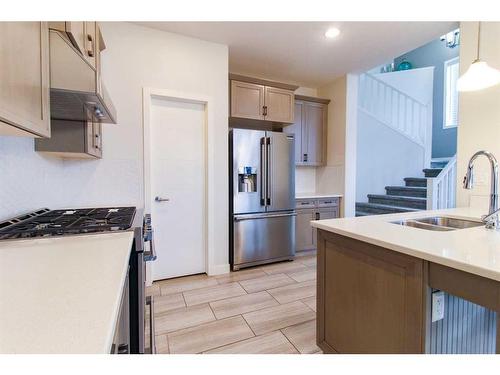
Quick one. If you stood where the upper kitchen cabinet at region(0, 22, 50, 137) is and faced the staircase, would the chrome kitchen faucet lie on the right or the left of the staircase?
right

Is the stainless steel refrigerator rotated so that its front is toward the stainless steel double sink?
yes

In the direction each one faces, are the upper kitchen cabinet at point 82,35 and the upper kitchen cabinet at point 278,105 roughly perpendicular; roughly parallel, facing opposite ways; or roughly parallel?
roughly perpendicular

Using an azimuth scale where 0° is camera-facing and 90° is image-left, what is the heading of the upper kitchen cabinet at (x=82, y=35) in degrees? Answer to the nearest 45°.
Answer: approximately 270°

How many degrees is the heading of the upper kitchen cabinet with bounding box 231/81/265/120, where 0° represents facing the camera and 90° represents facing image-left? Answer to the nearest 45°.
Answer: approximately 315°

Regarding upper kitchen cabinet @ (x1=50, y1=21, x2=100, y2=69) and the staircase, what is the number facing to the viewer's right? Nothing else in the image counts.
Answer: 1

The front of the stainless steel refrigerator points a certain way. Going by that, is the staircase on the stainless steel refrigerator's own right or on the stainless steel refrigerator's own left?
on the stainless steel refrigerator's own left

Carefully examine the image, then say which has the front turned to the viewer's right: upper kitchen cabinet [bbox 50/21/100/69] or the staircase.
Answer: the upper kitchen cabinet

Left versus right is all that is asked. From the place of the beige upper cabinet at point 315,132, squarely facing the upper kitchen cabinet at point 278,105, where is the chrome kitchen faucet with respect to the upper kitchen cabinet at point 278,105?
left
